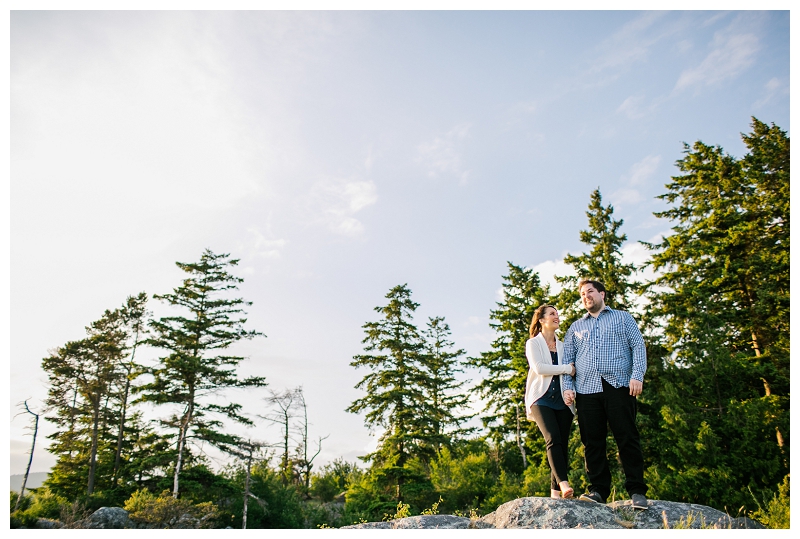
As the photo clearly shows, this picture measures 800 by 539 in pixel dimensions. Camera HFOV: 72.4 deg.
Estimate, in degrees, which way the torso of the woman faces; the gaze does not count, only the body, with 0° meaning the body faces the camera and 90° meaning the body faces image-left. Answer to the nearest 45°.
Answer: approximately 315°

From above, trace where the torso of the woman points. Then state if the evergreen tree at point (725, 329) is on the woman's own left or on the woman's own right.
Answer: on the woman's own left

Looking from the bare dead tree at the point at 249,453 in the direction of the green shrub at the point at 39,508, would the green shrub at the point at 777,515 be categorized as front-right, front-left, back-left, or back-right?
back-left

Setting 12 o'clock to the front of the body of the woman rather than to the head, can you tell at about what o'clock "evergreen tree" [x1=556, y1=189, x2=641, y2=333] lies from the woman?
The evergreen tree is roughly at 8 o'clock from the woman.

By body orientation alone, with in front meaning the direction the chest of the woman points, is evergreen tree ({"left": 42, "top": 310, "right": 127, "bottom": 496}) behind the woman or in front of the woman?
behind

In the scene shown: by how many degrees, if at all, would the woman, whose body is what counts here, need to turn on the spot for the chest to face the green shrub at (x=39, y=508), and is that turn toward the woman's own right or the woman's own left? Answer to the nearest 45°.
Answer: approximately 180°

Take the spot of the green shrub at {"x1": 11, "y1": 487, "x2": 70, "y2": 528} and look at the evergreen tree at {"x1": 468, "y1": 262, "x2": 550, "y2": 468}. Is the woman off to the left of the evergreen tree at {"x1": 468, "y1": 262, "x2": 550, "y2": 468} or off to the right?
right

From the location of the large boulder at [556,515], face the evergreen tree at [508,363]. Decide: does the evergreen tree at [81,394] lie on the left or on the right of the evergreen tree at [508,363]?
left
